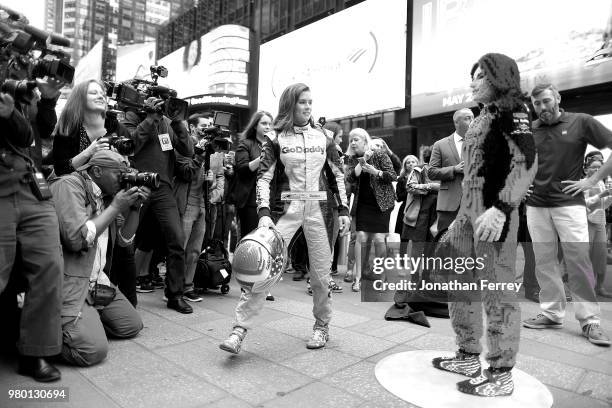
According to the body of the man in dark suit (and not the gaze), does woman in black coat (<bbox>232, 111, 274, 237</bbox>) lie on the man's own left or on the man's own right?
on the man's own right

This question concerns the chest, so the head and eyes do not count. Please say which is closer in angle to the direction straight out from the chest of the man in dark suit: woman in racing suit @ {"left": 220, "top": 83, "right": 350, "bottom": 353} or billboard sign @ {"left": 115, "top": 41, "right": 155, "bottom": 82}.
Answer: the woman in racing suit

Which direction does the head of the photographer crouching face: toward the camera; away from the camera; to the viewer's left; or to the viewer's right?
to the viewer's right

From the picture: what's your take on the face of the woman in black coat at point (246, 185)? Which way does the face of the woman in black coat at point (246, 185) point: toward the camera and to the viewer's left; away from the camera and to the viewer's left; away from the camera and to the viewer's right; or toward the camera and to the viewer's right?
toward the camera and to the viewer's right

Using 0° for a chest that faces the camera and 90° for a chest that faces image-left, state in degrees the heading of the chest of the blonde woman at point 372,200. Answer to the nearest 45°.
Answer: approximately 45°
